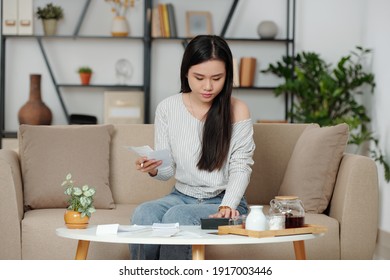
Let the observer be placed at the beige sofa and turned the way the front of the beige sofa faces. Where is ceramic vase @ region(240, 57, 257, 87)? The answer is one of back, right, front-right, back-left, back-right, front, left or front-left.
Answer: back

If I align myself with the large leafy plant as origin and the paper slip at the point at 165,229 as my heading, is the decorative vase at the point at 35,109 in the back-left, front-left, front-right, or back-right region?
front-right

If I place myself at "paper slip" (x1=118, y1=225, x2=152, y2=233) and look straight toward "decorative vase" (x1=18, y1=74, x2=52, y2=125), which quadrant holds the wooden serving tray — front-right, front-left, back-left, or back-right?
back-right

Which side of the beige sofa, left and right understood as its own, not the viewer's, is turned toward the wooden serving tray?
front

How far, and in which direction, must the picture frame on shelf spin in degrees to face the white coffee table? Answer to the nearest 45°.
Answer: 0° — it already faces it

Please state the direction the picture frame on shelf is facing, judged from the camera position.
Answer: facing the viewer

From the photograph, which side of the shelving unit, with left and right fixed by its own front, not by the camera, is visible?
front

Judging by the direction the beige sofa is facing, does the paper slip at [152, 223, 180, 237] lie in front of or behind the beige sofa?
in front

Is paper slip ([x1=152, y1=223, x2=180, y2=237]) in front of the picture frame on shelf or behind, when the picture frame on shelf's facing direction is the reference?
in front

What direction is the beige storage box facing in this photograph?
toward the camera

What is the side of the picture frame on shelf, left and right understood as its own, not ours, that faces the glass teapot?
front

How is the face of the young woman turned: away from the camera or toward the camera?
toward the camera

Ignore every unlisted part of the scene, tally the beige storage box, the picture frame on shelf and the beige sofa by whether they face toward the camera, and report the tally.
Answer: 3

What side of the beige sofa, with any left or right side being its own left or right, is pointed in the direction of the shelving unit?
back

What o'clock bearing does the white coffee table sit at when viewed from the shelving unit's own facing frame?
The white coffee table is roughly at 12 o'clock from the shelving unit.
